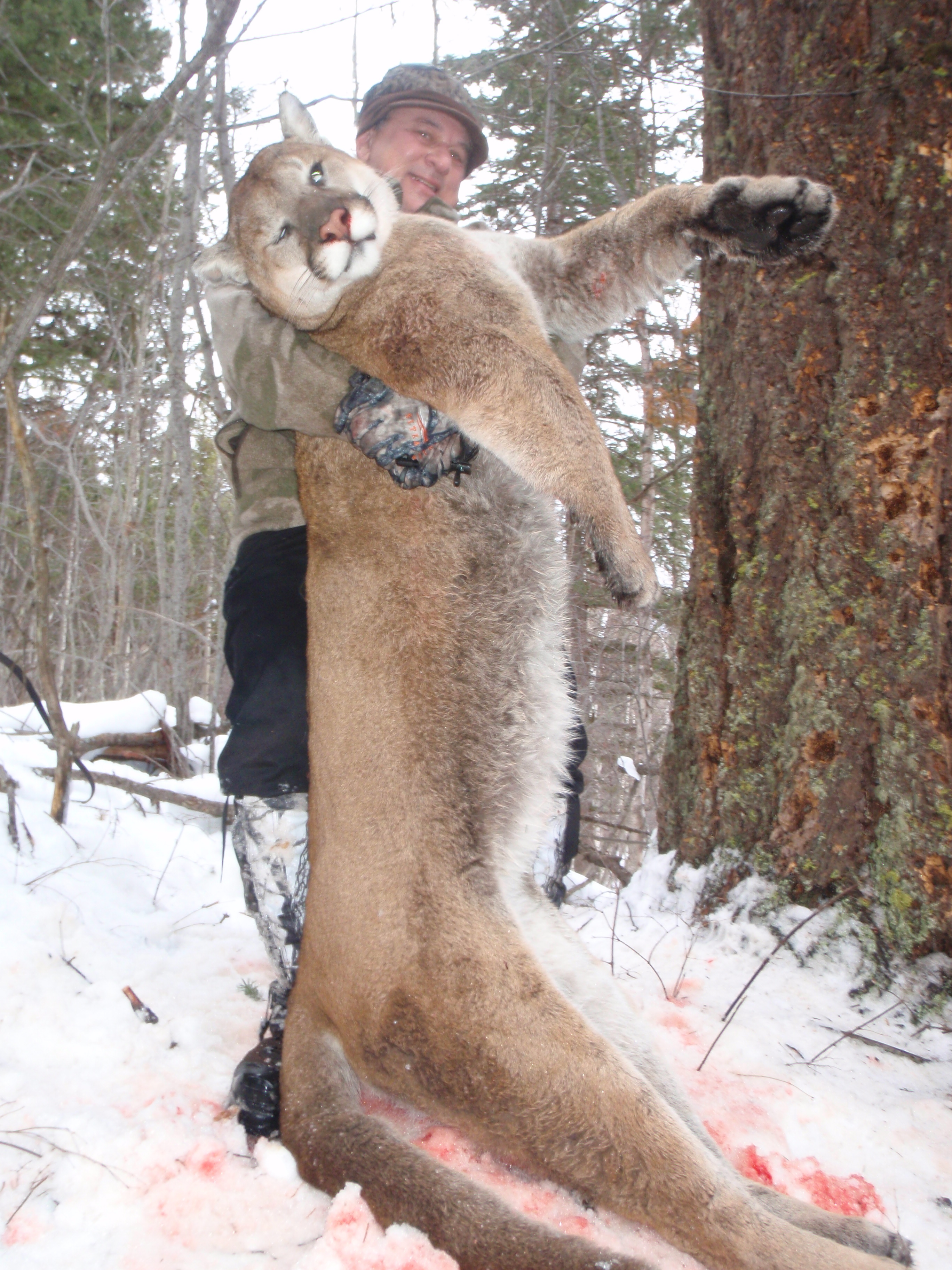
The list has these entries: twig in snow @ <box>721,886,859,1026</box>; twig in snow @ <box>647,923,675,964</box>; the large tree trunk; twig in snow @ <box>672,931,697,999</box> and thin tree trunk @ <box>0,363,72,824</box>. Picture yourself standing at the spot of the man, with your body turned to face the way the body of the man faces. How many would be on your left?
4

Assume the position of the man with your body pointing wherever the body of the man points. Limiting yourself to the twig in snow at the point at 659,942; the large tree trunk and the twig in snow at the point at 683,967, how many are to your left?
3

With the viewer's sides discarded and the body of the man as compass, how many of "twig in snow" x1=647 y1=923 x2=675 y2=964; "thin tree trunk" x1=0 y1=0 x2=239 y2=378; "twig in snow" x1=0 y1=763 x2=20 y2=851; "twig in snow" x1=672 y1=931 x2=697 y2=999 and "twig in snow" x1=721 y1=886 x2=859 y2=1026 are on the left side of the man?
3

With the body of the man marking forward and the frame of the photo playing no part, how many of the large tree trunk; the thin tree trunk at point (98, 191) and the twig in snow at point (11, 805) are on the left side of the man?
1

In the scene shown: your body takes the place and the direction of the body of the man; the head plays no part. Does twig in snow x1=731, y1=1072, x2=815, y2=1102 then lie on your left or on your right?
on your left

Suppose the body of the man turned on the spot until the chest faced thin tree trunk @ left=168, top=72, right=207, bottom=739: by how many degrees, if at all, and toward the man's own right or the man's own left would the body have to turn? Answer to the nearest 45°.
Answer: approximately 180°

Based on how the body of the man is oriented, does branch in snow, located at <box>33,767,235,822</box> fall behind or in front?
behind

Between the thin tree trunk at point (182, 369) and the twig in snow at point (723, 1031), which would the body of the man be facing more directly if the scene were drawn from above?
the twig in snow

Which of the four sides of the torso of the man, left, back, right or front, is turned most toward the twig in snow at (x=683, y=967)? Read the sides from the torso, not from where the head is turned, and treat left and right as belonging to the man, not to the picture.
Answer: left

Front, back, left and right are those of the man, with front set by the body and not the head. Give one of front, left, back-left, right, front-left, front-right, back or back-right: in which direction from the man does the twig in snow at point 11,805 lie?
back-right

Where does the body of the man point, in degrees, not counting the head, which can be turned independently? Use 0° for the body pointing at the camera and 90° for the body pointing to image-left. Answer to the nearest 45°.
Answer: approximately 0°

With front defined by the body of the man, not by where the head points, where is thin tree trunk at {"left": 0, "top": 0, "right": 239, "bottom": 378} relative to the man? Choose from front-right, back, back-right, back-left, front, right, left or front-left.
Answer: back-right
